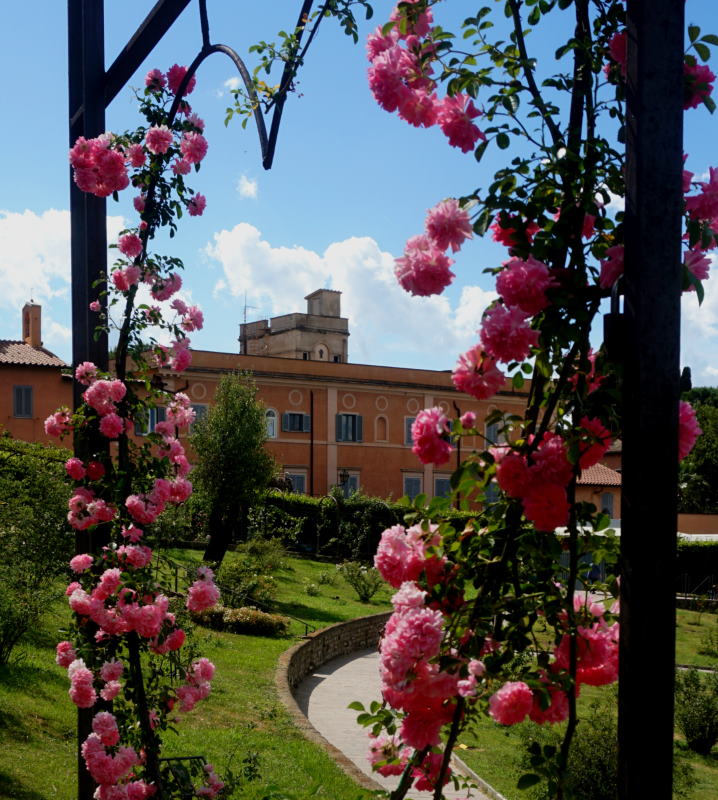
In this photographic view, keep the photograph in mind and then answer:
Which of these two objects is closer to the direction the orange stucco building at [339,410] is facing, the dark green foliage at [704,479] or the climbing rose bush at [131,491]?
the climbing rose bush

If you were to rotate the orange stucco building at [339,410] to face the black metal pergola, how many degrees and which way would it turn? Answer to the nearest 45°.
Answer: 0° — it already faces it

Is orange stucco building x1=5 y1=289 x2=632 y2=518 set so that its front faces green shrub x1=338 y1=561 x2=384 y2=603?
yes

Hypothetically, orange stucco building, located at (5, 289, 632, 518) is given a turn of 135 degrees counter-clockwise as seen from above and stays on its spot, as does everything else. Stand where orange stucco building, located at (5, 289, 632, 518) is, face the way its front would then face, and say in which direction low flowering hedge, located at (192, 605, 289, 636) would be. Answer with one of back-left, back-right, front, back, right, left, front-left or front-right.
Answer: back-right

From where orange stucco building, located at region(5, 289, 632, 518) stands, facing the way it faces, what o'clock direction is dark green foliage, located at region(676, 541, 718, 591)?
The dark green foliage is roughly at 10 o'clock from the orange stucco building.

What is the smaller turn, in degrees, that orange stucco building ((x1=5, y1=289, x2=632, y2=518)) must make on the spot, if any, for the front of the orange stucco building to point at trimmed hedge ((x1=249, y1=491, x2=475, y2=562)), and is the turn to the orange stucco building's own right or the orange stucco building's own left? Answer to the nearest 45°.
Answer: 0° — it already faces it

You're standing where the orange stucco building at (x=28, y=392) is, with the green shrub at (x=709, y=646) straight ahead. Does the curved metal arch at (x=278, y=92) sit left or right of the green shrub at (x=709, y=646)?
right

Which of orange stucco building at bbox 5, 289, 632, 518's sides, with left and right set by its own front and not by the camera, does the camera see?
front

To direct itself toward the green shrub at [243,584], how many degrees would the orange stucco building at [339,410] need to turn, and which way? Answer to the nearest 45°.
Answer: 0° — it already faces it

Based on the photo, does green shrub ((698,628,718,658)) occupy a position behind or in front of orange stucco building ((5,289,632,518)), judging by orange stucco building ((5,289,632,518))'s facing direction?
in front

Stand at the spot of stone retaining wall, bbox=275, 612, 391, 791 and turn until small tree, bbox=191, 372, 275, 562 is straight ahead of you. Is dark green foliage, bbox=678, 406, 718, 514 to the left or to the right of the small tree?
right

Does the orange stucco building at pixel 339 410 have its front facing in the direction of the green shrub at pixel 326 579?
yes

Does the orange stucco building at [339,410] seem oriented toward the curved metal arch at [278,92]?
yes

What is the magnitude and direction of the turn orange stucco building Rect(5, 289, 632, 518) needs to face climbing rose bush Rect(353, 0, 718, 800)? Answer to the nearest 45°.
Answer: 0° — it already faces it

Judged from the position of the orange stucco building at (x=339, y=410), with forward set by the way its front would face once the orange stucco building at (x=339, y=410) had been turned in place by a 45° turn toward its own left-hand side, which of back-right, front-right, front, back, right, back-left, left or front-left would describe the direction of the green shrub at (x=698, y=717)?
front-right
